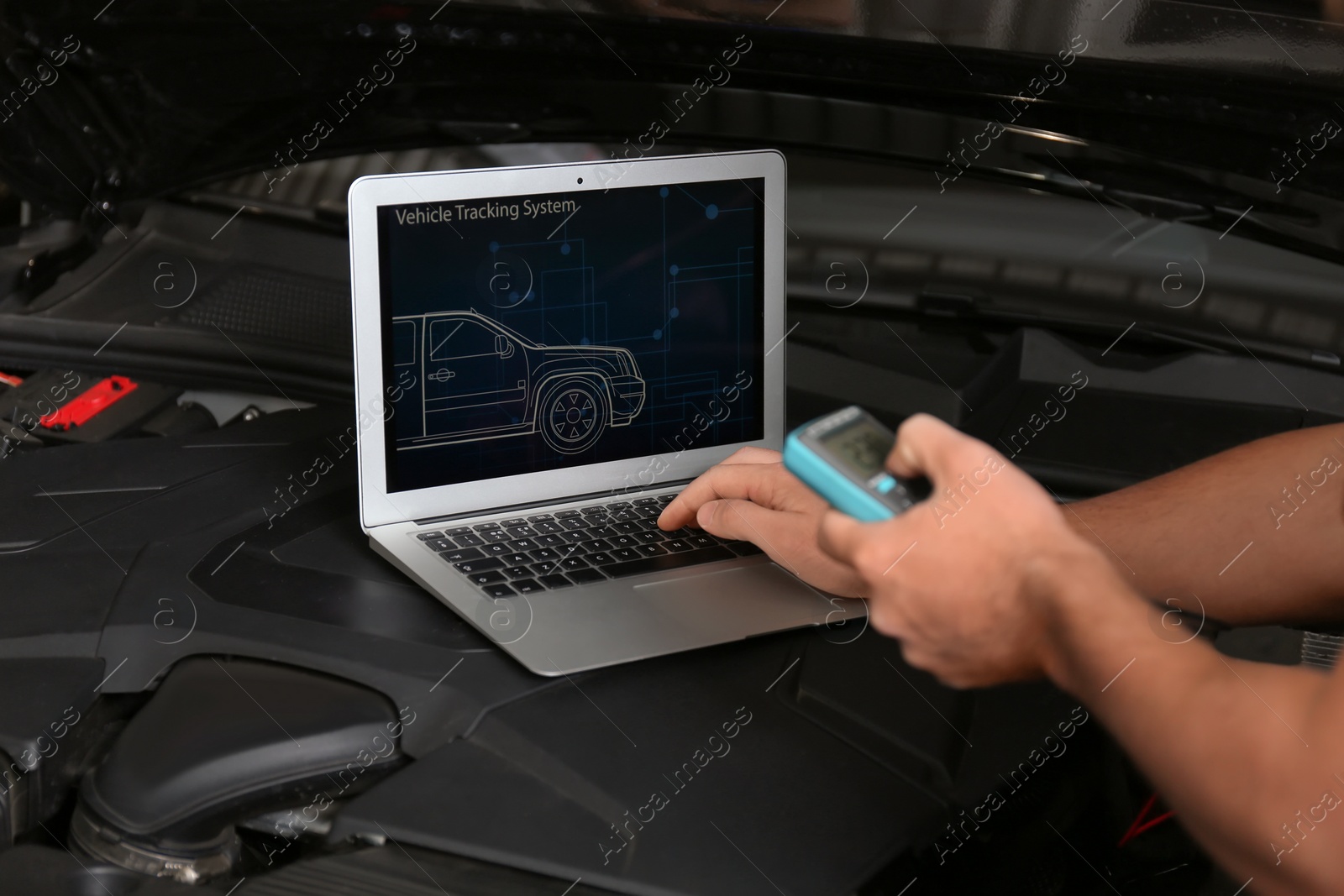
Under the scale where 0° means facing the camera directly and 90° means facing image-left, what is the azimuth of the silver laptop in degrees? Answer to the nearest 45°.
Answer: approximately 315°
